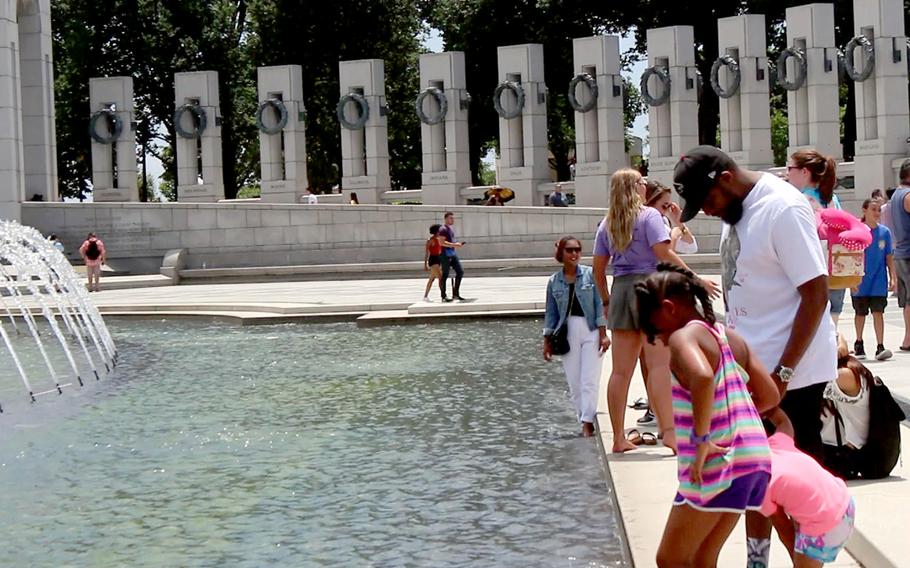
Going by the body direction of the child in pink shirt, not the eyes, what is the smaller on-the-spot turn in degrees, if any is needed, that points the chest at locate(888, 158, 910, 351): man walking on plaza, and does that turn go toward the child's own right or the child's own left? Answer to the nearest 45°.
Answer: approximately 90° to the child's own right

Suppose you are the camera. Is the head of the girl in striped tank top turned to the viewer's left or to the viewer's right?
to the viewer's left
